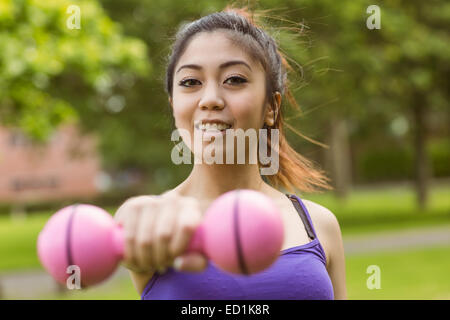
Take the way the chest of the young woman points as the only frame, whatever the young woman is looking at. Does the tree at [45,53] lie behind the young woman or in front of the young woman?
behind

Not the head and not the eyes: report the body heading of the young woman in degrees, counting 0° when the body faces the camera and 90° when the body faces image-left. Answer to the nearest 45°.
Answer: approximately 0°

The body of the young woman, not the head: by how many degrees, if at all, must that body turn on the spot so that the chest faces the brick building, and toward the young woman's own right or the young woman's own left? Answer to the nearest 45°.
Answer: approximately 180°
